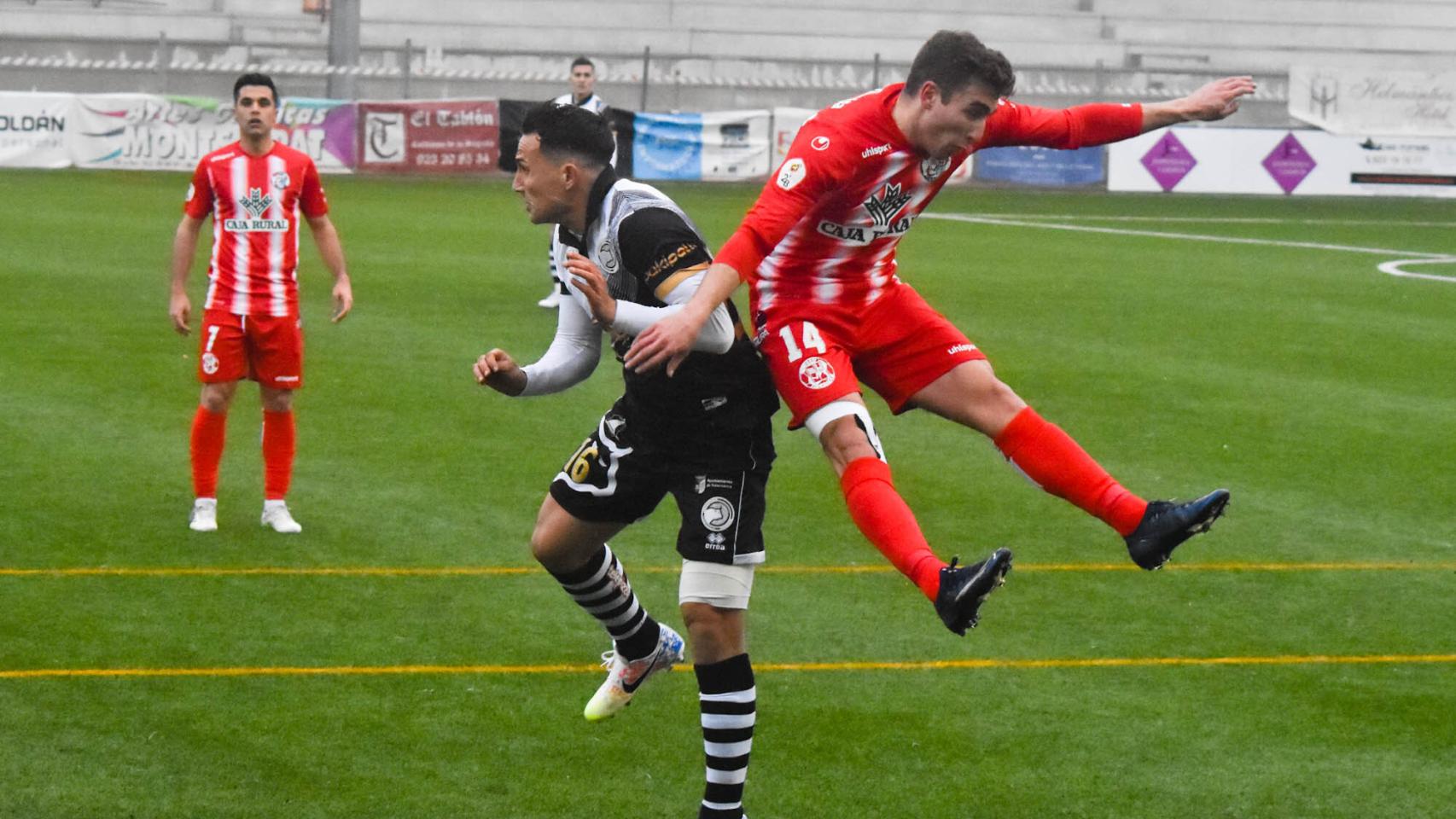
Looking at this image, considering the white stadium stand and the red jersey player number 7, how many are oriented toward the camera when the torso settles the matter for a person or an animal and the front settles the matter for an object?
2

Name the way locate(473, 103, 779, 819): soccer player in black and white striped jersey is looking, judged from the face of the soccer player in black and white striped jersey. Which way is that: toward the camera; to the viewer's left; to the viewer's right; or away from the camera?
to the viewer's left

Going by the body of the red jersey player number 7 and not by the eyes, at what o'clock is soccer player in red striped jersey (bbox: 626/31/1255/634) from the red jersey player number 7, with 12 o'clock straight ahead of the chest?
The soccer player in red striped jersey is roughly at 11 o'clock from the red jersey player number 7.

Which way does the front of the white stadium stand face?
toward the camera

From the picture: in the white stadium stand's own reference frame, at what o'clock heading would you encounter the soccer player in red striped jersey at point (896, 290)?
The soccer player in red striped jersey is roughly at 12 o'clock from the white stadium stand.

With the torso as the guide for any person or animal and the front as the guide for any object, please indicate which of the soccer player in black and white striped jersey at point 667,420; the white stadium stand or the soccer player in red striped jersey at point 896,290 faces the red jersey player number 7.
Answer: the white stadium stand

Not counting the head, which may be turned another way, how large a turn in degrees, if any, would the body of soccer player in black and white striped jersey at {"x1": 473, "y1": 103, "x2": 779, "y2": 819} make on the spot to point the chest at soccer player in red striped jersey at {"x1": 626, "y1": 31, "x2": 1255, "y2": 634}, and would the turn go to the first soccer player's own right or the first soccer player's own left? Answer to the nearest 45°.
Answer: approximately 180°

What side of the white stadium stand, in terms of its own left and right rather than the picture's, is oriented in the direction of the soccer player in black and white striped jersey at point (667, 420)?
front

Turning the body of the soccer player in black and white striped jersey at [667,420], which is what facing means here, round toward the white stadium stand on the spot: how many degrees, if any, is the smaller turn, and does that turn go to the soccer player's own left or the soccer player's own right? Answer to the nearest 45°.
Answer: approximately 135° to the soccer player's own right

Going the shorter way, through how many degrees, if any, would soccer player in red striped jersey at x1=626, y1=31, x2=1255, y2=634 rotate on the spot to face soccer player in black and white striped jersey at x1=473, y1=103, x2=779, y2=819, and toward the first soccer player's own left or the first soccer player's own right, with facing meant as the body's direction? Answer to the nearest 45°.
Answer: approximately 90° to the first soccer player's own right

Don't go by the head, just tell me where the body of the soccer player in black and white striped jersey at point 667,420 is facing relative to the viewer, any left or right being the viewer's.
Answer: facing the viewer and to the left of the viewer

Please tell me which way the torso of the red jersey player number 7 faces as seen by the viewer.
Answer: toward the camera

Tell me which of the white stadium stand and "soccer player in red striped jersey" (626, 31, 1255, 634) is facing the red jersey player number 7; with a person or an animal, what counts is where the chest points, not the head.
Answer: the white stadium stand

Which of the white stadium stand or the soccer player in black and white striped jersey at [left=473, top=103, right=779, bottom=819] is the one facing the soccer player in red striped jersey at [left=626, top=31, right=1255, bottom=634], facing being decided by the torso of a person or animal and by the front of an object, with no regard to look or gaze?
the white stadium stand
